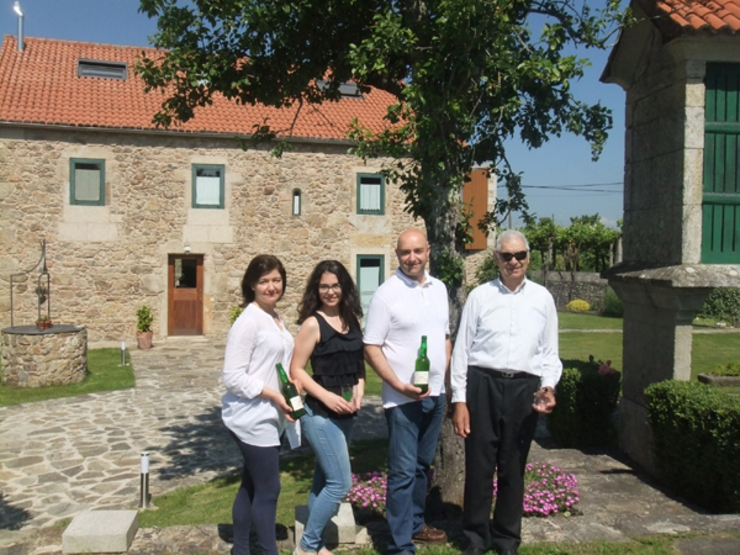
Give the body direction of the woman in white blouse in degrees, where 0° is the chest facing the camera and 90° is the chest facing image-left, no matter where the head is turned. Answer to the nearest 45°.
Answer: approximately 315°

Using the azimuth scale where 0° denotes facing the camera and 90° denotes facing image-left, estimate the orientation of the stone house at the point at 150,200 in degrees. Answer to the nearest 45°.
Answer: approximately 0°

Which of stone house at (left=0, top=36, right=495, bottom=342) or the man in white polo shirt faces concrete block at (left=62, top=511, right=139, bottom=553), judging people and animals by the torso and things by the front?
the stone house

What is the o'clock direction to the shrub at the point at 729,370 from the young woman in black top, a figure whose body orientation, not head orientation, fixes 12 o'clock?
The shrub is roughly at 9 o'clock from the young woman in black top.

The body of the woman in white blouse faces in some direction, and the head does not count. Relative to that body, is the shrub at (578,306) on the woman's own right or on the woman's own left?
on the woman's own left

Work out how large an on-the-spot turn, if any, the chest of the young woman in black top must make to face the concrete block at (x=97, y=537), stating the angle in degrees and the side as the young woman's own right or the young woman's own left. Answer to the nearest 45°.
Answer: approximately 135° to the young woman's own right

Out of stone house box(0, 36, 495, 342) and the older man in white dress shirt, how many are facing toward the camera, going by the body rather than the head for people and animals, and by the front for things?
2
